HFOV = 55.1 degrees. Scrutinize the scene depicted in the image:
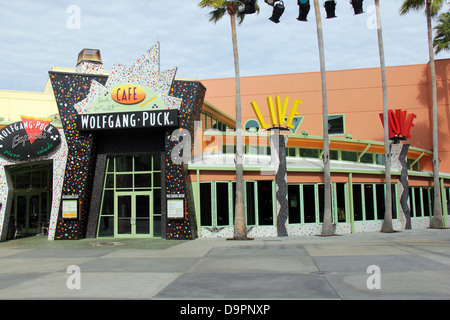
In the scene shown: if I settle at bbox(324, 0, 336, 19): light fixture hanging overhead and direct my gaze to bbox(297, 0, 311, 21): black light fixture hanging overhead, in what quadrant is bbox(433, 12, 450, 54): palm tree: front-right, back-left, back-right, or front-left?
back-right

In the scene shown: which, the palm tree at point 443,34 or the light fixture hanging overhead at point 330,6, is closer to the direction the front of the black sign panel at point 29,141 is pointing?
the light fixture hanging overhead

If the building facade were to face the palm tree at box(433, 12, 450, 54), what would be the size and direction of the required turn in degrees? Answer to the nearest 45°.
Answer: approximately 135° to its left

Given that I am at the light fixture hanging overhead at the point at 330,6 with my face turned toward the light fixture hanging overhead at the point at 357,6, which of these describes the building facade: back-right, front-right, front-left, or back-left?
back-left

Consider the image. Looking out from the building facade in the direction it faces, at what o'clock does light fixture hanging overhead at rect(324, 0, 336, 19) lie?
The light fixture hanging overhead is roughly at 11 o'clock from the building facade.

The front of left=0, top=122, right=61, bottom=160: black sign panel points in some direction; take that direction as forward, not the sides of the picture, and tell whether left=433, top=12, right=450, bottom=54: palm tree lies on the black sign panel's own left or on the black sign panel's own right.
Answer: on the black sign panel's own left

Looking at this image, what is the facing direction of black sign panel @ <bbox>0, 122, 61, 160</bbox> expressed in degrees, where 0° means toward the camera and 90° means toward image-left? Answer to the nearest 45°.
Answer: approximately 0°

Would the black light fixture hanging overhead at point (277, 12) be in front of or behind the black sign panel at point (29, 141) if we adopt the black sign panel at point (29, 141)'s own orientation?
in front

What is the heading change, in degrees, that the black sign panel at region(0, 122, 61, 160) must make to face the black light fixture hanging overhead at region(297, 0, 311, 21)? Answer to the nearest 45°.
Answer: approximately 45° to its left

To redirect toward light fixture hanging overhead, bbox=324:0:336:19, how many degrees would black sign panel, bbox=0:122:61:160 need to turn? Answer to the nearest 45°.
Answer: approximately 45° to its left

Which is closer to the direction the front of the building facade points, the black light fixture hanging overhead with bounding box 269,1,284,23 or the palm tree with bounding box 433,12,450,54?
the black light fixture hanging overhead

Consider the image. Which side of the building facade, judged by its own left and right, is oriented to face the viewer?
front
